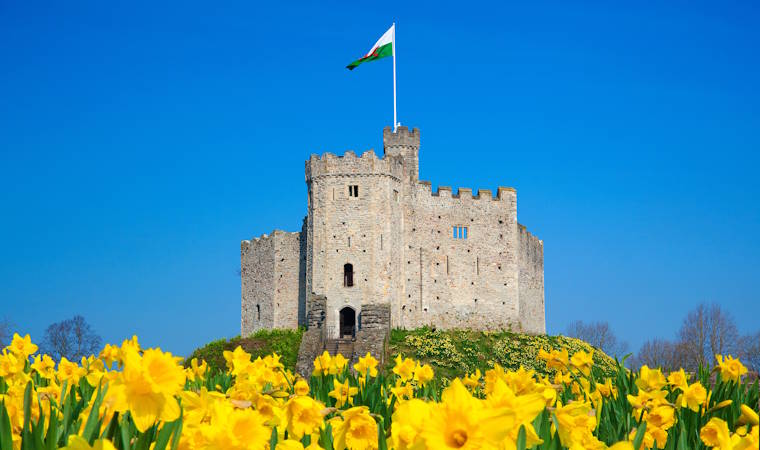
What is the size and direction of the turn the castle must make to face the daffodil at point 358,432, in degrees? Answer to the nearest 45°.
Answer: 0° — it already faces it

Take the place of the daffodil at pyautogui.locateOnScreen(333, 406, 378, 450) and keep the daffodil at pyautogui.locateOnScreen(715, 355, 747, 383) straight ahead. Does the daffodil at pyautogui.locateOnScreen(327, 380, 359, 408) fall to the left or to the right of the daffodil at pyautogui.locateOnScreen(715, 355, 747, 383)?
left

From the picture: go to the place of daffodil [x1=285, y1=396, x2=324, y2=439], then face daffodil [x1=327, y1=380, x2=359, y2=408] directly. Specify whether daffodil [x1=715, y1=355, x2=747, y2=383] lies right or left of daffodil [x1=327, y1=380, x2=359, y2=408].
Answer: right

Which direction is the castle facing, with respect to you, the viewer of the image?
facing the viewer

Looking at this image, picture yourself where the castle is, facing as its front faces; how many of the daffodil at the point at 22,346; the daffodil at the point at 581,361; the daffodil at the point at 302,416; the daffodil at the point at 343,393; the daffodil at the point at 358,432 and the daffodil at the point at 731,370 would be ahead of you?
6

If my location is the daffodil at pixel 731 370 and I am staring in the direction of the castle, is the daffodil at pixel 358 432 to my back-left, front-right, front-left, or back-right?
back-left

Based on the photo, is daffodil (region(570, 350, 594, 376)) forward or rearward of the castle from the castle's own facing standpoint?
forward

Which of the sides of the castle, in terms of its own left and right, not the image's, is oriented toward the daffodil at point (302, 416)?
front

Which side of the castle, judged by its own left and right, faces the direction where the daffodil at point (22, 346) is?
front
